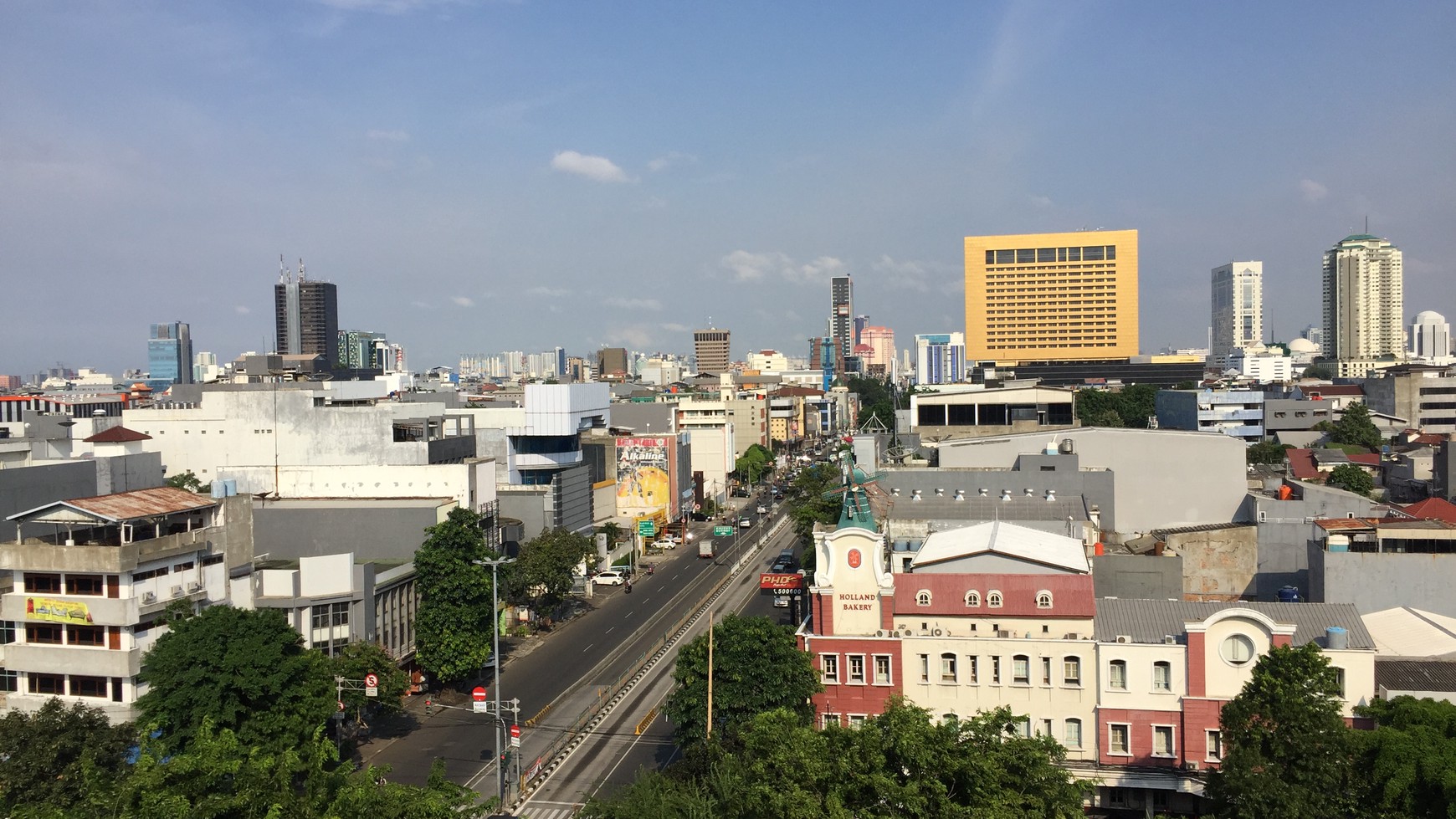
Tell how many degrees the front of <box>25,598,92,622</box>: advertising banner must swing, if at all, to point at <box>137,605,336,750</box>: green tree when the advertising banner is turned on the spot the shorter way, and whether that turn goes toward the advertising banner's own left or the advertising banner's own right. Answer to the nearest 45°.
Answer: approximately 45° to the advertising banner's own left

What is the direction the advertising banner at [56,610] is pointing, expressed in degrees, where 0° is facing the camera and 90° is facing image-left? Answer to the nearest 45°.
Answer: approximately 0°

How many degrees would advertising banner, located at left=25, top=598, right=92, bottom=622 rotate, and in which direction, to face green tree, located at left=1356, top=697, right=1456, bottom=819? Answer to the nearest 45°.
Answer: approximately 45° to its left

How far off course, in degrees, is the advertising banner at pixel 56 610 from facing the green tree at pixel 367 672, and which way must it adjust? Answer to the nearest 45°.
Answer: approximately 90° to its left
